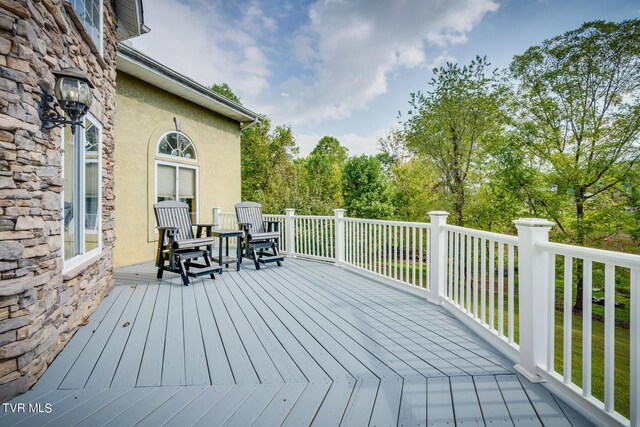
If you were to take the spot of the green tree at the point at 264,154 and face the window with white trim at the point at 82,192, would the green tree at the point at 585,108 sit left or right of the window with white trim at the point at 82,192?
left

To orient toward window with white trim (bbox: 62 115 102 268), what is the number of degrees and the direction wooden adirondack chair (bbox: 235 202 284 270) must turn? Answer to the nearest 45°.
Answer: approximately 90° to its right

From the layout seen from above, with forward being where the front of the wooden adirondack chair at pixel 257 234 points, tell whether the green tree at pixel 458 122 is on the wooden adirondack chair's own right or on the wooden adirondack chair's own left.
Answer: on the wooden adirondack chair's own left

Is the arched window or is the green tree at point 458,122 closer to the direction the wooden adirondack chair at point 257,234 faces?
the green tree

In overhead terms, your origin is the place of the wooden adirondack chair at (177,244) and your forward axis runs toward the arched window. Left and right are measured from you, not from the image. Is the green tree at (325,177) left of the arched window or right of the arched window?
right

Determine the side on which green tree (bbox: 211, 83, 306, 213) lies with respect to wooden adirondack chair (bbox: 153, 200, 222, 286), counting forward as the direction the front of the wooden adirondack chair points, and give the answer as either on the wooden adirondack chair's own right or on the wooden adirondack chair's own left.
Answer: on the wooden adirondack chair's own left

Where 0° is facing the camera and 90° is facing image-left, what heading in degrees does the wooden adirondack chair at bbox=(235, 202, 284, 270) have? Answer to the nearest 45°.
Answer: approximately 315°
